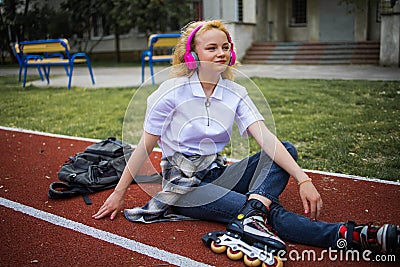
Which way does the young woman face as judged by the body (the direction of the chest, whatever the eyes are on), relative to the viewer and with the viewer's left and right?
facing the viewer and to the right of the viewer

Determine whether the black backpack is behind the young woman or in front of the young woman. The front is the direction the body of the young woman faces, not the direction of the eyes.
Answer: behind
